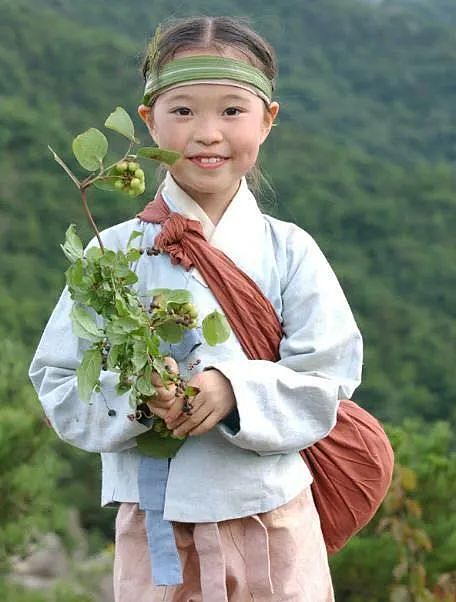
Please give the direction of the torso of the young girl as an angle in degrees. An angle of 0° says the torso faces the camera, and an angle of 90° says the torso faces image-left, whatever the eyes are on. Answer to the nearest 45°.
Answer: approximately 0°

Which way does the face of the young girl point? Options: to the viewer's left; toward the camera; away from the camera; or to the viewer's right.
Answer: toward the camera
